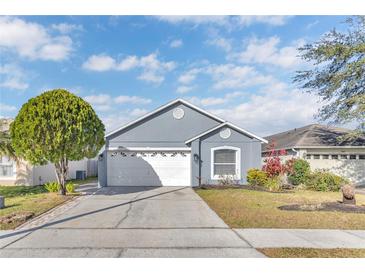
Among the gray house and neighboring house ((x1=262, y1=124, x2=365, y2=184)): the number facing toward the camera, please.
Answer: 2

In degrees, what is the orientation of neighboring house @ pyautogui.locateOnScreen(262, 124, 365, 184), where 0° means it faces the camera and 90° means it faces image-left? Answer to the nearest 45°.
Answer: approximately 0°

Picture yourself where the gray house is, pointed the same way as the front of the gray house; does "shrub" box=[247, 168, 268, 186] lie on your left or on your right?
on your left

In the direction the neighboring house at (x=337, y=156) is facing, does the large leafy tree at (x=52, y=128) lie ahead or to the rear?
ahead

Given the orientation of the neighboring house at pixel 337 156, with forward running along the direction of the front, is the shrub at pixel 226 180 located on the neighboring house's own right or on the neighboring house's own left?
on the neighboring house's own right

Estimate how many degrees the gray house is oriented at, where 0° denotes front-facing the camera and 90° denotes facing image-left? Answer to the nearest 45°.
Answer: approximately 0°
